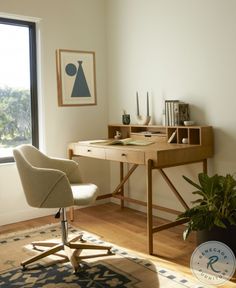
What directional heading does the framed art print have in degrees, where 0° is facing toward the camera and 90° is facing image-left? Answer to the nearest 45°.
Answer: approximately 315°

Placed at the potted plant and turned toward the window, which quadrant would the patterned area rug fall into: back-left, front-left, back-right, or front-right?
front-left

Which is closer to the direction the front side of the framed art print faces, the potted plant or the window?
the potted plant

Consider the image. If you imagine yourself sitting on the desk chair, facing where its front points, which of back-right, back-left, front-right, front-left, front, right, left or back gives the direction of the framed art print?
left

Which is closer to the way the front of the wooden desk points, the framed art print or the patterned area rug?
the patterned area rug

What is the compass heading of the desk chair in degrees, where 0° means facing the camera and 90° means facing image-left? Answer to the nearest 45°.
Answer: approximately 270°

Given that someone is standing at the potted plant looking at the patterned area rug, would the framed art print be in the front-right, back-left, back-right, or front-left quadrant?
front-right

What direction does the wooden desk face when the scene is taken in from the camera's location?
facing the viewer and to the left of the viewer

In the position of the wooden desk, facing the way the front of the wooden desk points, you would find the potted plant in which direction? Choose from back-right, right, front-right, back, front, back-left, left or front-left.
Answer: left

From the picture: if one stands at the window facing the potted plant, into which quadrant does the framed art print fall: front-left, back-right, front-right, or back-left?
front-left

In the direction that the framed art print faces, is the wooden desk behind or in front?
in front
